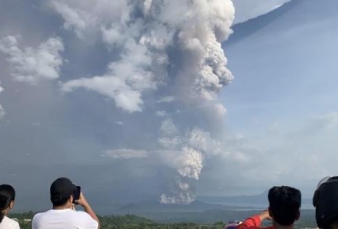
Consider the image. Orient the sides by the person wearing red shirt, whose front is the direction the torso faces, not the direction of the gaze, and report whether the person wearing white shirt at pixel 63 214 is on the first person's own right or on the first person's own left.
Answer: on the first person's own left

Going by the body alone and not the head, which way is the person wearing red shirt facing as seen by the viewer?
away from the camera

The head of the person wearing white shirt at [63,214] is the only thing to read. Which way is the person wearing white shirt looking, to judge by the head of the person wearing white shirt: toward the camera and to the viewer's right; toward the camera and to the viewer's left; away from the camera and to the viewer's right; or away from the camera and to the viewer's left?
away from the camera and to the viewer's right
